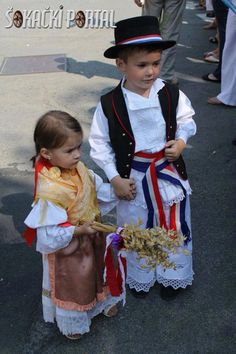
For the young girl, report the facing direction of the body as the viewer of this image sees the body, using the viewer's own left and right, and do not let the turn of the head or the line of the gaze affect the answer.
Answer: facing the viewer and to the right of the viewer
